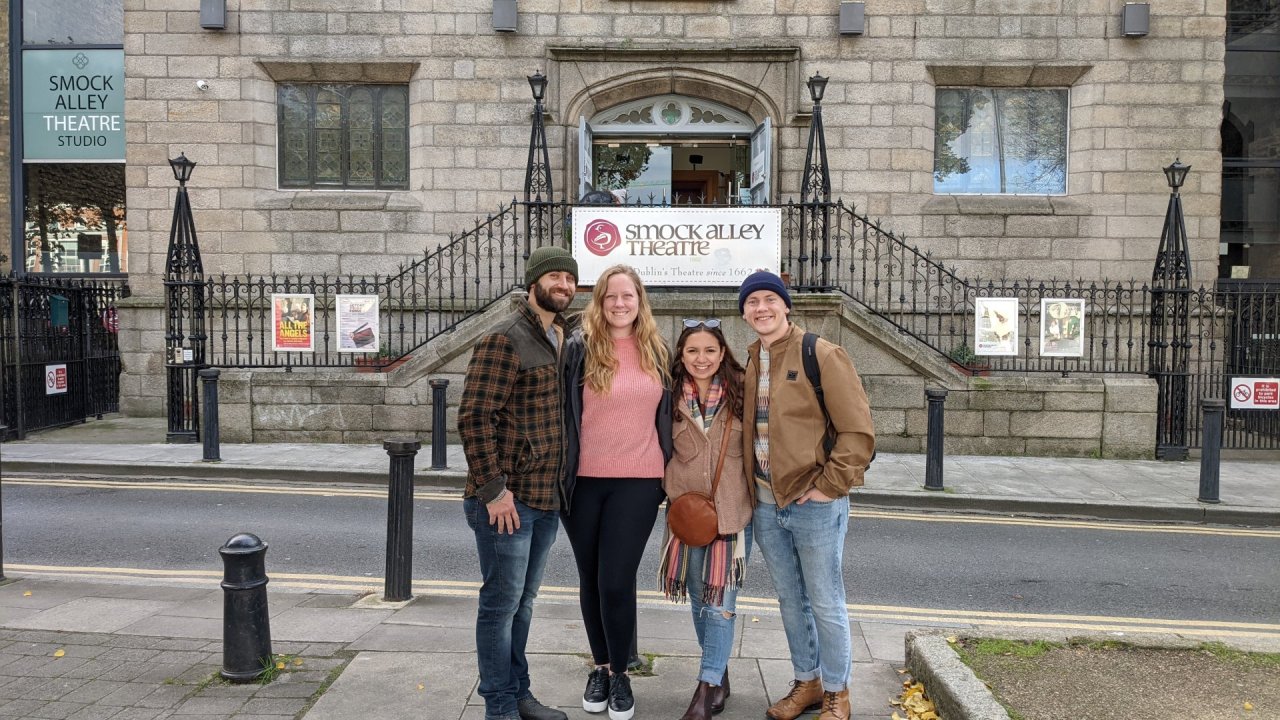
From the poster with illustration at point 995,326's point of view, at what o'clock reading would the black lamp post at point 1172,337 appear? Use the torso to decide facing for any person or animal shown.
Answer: The black lamp post is roughly at 8 o'clock from the poster with illustration.

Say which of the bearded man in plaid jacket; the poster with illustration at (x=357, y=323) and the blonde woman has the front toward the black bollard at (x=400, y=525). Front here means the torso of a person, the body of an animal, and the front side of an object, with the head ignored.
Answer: the poster with illustration

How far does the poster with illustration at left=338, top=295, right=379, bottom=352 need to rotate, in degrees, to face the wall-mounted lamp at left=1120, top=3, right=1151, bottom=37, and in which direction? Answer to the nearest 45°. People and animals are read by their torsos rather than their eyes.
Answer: approximately 90° to its left

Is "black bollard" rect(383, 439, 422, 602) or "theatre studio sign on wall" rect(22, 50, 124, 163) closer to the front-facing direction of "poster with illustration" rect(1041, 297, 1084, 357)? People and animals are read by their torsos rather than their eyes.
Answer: the black bollard

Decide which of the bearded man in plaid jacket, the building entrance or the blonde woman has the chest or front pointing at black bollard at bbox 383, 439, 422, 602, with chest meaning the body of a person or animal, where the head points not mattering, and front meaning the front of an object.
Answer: the building entrance

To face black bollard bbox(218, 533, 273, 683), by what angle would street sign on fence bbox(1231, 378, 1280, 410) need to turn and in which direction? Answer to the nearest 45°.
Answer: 0° — it already faces it

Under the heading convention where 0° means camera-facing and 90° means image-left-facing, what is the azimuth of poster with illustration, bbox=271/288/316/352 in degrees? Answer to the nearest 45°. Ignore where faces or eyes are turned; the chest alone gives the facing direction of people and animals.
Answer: approximately 0°

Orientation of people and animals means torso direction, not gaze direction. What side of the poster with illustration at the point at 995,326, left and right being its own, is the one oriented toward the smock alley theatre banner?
right

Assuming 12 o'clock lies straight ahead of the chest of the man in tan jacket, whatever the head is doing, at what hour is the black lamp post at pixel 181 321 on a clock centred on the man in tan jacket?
The black lamp post is roughly at 3 o'clock from the man in tan jacket.
